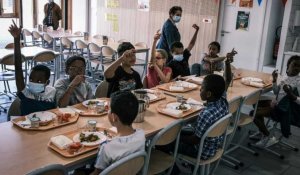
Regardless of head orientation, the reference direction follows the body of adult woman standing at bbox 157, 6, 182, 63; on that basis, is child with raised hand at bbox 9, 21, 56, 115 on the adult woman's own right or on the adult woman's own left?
on the adult woman's own right

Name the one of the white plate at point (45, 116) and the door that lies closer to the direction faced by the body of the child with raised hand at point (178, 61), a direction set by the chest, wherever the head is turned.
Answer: the white plate

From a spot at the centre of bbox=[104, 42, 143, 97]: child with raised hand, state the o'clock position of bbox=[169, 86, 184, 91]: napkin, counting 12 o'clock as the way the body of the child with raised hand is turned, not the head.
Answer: The napkin is roughly at 10 o'clock from the child with raised hand.

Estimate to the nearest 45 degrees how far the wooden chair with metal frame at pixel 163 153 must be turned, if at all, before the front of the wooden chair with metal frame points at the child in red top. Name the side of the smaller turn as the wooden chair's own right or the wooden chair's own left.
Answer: approximately 45° to the wooden chair's own right

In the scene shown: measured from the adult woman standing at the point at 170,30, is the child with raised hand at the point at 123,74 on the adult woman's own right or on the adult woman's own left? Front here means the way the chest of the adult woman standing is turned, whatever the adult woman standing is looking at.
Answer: on the adult woman's own right

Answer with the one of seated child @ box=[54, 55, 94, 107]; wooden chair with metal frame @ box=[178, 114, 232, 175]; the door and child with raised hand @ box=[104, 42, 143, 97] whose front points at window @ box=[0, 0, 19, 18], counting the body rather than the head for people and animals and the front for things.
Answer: the wooden chair with metal frame

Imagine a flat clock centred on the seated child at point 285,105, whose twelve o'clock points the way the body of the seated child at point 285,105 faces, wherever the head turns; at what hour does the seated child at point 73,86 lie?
the seated child at point 73,86 is roughly at 12 o'clock from the seated child at point 285,105.

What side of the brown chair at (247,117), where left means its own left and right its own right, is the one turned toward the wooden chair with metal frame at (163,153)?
left

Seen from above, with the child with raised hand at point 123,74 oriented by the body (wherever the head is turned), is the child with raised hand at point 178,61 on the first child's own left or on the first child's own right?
on the first child's own left

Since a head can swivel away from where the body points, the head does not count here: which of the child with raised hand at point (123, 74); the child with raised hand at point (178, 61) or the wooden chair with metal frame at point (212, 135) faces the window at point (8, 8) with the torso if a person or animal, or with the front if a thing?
the wooden chair with metal frame
